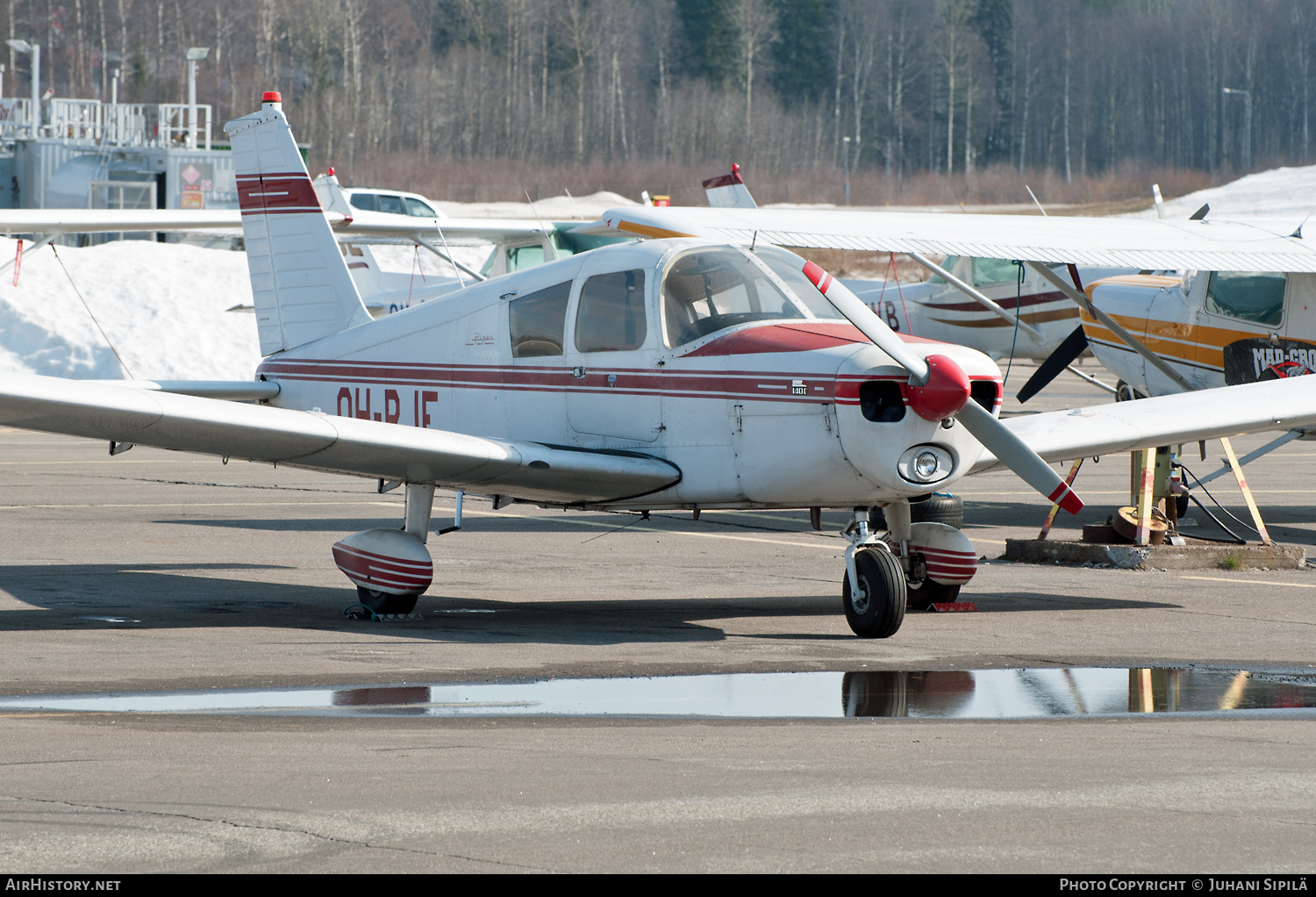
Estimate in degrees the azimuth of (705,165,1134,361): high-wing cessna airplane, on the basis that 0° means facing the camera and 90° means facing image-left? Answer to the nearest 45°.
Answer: approximately 315°

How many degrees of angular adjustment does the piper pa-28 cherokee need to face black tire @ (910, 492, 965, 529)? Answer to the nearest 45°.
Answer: approximately 90° to its left

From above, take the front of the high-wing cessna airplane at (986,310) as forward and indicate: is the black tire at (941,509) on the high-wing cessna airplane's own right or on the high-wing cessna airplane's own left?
on the high-wing cessna airplane's own right

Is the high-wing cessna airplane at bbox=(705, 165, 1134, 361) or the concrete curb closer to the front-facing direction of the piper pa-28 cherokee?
the concrete curb

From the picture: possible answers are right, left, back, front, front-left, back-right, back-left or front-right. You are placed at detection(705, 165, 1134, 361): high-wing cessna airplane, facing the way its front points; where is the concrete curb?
front-right

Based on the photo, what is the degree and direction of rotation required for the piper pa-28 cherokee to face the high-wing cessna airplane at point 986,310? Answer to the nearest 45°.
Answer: approximately 135° to its left

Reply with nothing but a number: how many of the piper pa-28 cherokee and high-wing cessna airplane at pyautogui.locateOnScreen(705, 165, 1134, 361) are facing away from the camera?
0

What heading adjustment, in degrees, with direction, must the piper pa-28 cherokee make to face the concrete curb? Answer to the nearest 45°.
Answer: approximately 90° to its left

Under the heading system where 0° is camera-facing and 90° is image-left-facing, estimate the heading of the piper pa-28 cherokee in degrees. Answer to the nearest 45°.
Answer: approximately 315°
